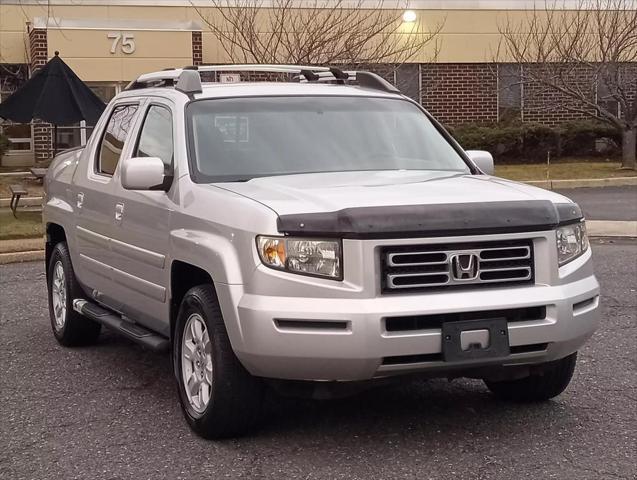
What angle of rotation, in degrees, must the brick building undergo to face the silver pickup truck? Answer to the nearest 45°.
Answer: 0° — it already faces it

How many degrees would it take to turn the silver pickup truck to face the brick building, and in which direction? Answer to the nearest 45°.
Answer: approximately 135° to its left

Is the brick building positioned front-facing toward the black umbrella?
yes

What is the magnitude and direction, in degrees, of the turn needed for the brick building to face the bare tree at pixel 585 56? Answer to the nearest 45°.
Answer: approximately 90° to its left

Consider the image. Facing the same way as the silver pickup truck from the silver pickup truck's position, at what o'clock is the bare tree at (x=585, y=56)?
The bare tree is roughly at 8 o'clock from the silver pickup truck.

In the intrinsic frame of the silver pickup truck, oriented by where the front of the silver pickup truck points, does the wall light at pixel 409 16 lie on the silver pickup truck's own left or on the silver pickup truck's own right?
on the silver pickup truck's own left

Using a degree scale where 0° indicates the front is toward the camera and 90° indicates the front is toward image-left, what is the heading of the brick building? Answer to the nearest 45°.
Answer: approximately 0°

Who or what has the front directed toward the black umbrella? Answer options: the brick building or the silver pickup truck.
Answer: the brick building

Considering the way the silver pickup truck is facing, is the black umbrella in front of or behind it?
behind
